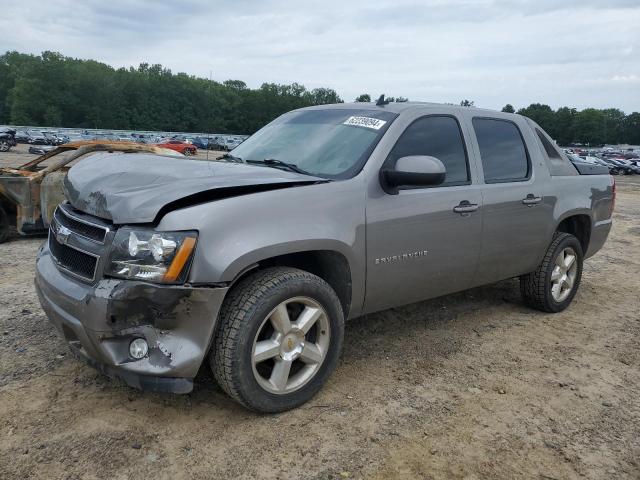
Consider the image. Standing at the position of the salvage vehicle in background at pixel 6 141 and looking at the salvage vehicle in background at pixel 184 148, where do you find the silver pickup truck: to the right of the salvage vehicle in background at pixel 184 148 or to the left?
right

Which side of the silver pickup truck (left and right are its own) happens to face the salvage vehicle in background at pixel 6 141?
right

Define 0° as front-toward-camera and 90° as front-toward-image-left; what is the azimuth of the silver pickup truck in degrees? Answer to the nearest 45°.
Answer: approximately 45°

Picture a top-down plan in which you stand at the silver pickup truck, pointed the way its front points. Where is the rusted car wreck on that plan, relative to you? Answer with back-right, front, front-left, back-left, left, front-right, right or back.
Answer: right
